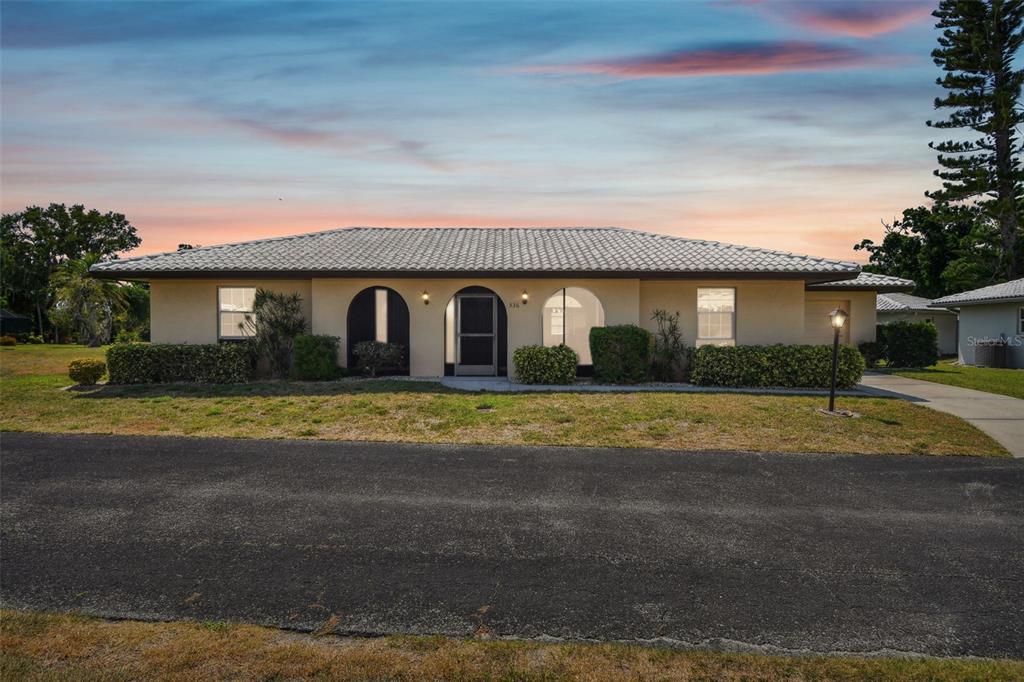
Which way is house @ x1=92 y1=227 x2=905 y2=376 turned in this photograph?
toward the camera

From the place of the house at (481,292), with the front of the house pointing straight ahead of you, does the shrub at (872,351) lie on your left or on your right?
on your left

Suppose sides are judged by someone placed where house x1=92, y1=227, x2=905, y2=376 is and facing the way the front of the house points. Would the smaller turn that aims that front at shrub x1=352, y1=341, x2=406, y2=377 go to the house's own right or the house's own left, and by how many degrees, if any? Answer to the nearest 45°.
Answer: approximately 90° to the house's own right

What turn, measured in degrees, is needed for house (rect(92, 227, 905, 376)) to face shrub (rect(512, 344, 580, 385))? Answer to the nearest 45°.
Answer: approximately 45° to its left

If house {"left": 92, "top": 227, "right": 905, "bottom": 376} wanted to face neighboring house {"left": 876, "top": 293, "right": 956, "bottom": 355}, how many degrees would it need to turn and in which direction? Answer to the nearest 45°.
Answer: approximately 135° to its left

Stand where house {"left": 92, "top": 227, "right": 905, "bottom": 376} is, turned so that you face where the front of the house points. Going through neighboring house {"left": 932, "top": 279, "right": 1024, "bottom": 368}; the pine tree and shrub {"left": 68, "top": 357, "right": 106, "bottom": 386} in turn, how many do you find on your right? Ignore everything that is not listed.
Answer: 1

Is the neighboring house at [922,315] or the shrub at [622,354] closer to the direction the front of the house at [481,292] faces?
the shrub

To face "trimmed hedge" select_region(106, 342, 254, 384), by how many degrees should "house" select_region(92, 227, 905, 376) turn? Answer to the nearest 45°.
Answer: approximately 90° to its right

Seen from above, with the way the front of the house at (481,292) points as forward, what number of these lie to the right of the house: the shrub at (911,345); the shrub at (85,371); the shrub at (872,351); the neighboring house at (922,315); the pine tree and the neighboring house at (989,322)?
1

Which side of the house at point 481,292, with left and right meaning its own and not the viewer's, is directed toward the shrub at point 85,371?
right

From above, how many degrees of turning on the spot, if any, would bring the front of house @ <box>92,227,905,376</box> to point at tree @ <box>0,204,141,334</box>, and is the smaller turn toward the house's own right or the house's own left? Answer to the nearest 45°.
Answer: approximately 135° to the house's own right

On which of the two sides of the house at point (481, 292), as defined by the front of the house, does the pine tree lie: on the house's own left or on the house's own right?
on the house's own left

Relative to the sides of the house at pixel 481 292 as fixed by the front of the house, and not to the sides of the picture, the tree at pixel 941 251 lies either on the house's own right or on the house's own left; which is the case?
on the house's own left

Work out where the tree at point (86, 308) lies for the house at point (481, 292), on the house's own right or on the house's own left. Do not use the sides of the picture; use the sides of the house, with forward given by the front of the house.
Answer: on the house's own right
